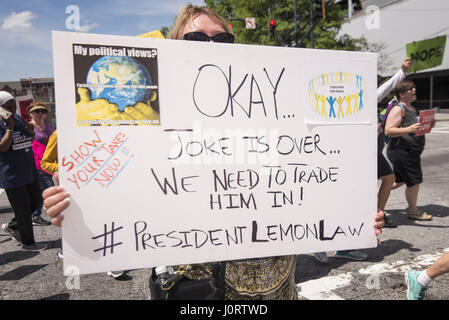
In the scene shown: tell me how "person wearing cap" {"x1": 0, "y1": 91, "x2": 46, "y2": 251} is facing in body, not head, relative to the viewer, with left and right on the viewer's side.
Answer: facing the viewer and to the right of the viewer

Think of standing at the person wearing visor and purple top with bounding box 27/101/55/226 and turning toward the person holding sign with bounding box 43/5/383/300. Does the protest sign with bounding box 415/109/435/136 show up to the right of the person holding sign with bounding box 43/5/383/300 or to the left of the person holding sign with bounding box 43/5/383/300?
left

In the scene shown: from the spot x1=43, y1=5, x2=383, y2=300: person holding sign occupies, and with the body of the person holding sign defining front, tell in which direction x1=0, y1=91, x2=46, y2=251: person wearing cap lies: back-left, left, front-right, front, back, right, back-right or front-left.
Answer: back-right

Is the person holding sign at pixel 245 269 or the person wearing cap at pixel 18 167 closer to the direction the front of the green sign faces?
the person holding sign

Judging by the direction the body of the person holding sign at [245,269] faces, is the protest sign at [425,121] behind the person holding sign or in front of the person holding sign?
behind

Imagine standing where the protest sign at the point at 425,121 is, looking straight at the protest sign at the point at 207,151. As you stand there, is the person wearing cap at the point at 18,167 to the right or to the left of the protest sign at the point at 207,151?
right

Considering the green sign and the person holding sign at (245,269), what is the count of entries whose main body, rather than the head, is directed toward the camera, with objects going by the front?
2

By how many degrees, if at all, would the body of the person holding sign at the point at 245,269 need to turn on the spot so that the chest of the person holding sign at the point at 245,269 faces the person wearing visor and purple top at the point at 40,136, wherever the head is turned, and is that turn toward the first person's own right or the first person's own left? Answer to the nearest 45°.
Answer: approximately 135° to the first person's own right

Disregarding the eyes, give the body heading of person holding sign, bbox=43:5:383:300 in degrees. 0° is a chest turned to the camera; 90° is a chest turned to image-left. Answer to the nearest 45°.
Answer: approximately 0°
